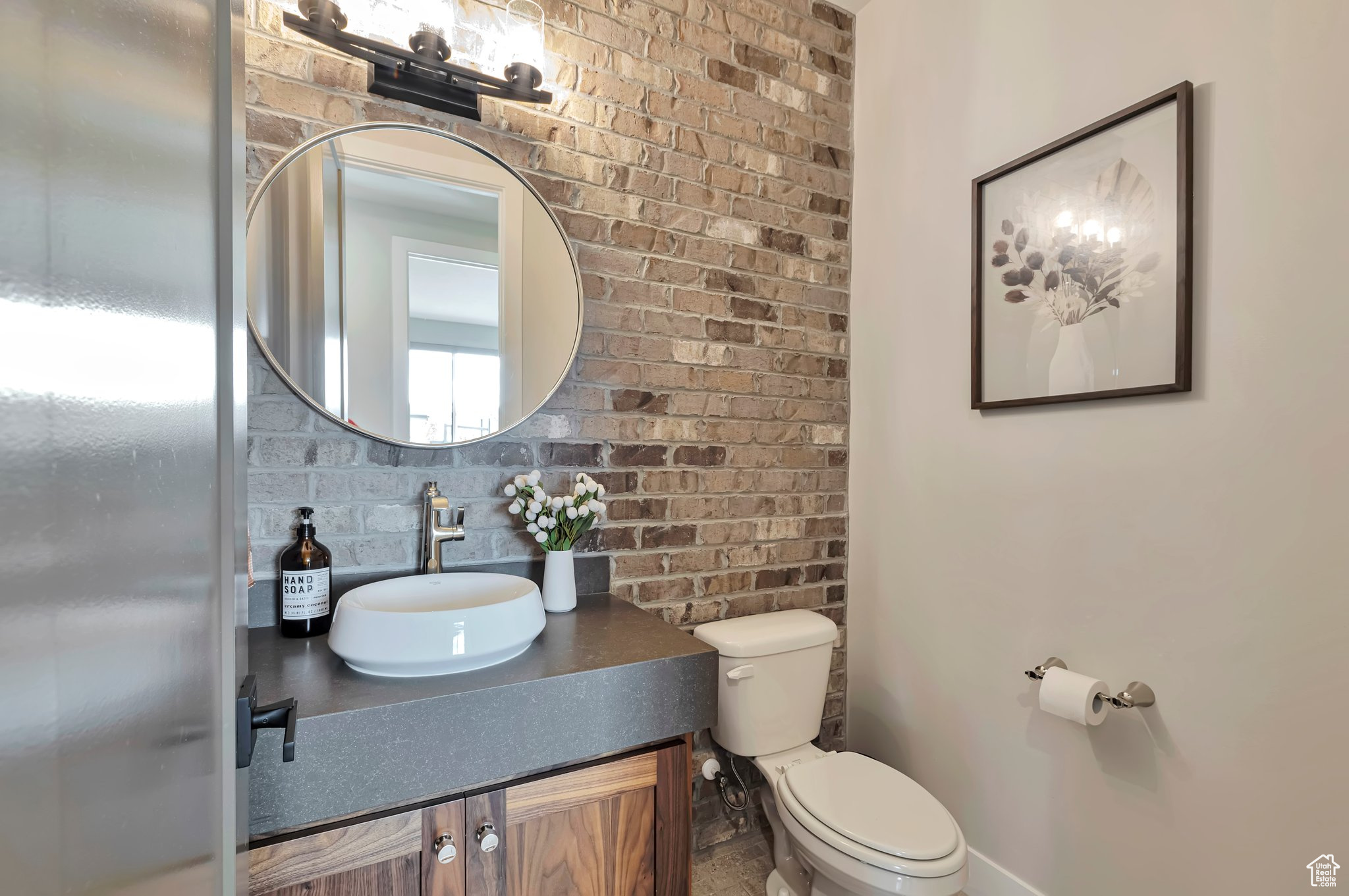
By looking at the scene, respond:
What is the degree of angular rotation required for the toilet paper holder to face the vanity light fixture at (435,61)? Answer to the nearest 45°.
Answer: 0° — it already faces it

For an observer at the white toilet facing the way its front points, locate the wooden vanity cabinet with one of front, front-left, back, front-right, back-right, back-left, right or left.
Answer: right

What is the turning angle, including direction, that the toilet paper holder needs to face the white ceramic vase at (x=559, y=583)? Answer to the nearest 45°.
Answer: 0° — it already faces it

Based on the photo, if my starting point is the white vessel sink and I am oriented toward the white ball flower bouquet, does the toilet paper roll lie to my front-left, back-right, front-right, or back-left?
front-right

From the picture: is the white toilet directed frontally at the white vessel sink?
no

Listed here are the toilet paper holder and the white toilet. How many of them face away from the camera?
0

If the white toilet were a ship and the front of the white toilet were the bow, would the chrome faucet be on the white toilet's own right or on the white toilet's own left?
on the white toilet's own right

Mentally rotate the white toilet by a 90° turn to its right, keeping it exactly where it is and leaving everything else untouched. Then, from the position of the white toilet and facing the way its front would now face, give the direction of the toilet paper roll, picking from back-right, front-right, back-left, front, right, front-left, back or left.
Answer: back-left

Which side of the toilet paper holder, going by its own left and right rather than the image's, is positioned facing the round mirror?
front

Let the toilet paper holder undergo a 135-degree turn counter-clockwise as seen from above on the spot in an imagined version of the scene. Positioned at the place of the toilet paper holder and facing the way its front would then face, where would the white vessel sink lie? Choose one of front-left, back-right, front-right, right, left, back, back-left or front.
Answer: back-right

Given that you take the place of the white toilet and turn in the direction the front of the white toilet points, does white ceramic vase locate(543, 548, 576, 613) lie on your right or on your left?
on your right

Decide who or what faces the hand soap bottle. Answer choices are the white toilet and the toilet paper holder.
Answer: the toilet paper holder

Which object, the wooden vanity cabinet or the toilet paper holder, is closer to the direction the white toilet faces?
the toilet paper holder

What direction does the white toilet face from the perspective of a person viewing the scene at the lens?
facing the viewer and to the right of the viewer

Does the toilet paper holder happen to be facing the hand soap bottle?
yes

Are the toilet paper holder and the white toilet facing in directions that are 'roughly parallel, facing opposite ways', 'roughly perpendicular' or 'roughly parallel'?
roughly perpendicular

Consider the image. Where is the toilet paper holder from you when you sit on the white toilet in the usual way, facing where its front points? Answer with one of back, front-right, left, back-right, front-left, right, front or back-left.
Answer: front-left

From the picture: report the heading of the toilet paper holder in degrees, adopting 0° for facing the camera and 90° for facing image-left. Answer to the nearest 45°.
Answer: approximately 45°
